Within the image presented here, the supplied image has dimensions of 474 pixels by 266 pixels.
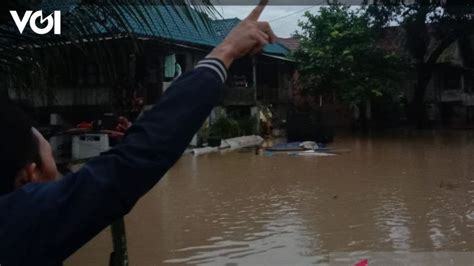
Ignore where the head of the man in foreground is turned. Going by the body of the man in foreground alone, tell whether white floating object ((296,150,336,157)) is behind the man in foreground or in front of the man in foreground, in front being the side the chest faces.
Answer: in front

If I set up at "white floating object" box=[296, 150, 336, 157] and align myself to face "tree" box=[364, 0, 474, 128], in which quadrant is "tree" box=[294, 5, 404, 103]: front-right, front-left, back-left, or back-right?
front-left

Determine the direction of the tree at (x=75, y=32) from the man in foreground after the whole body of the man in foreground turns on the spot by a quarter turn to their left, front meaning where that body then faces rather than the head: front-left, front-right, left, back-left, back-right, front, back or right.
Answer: front-right

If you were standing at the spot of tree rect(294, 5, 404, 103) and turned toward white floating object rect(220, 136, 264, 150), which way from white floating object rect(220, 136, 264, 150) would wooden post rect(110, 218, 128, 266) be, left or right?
left

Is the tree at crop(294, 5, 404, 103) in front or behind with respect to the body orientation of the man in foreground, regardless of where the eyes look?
in front

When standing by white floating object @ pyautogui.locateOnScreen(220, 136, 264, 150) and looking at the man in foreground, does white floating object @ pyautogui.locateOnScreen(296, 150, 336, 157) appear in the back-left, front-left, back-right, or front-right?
front-left

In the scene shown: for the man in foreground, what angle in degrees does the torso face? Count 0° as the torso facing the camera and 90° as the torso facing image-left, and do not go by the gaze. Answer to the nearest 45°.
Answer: approximately 225°

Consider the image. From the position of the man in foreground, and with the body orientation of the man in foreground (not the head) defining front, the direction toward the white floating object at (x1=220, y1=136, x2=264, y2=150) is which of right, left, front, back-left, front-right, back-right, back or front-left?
front-left

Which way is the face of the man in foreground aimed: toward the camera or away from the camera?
away from the camera

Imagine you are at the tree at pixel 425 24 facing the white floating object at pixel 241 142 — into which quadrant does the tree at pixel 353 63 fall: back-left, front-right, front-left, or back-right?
front-right
